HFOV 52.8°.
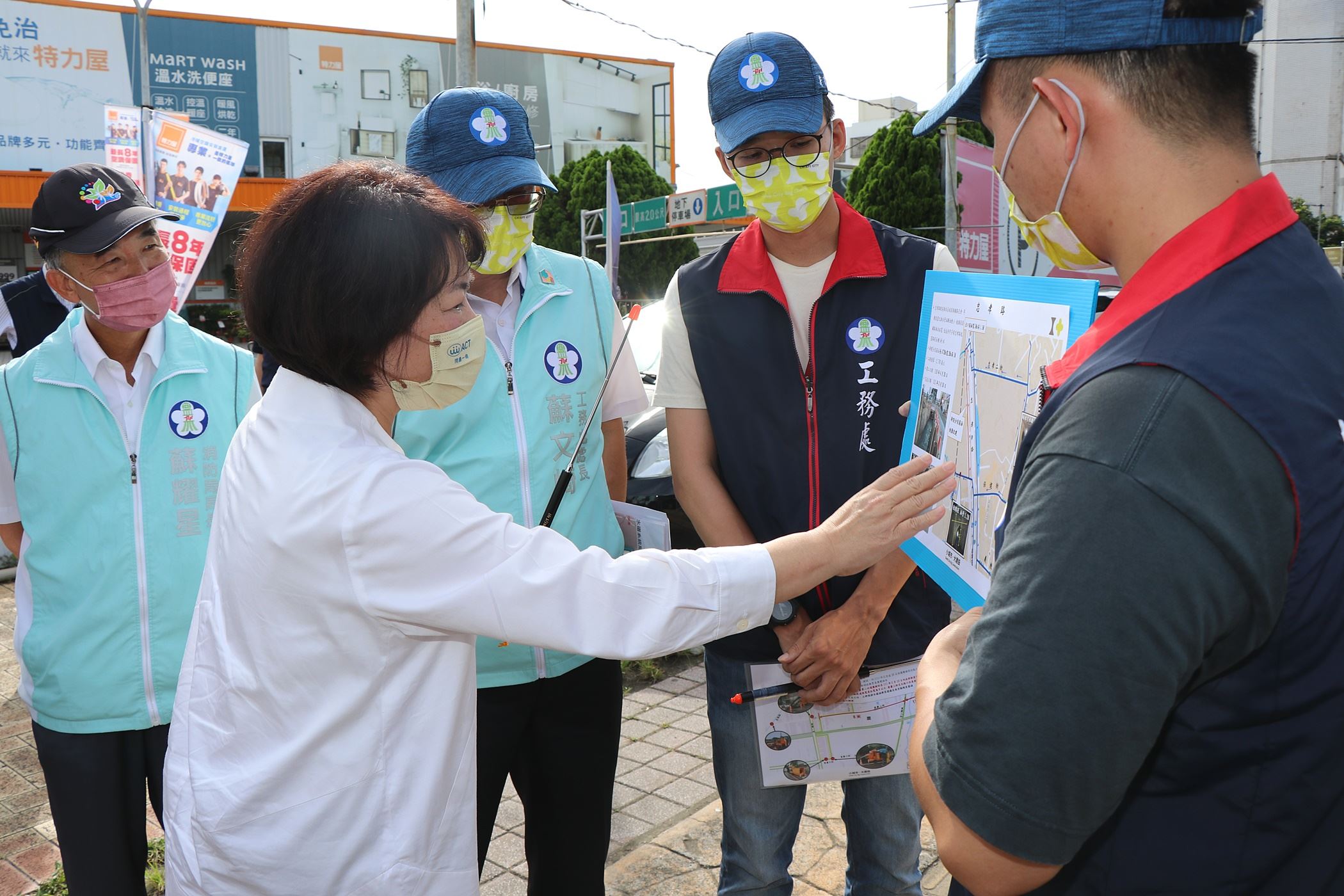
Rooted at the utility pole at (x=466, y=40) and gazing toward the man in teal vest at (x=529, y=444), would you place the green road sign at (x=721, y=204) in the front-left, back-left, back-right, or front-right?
back-left

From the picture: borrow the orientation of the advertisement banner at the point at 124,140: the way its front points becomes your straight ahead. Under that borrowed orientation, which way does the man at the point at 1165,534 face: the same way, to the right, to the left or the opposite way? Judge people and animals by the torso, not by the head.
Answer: the opposite way

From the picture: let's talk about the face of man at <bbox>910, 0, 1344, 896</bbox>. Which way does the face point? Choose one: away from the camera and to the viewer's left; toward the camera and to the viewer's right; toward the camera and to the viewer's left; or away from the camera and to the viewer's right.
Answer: away from the camera and to the viewer's left

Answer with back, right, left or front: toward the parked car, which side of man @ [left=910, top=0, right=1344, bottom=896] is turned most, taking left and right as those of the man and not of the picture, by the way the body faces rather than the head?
front

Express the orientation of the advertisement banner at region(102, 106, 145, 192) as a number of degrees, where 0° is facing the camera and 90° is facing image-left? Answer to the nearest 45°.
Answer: approximately 0°

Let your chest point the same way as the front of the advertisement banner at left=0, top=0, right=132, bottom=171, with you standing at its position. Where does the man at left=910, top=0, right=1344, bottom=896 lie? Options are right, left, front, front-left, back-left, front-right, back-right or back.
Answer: front

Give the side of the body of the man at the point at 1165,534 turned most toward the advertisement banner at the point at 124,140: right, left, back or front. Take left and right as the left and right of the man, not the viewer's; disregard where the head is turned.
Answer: front

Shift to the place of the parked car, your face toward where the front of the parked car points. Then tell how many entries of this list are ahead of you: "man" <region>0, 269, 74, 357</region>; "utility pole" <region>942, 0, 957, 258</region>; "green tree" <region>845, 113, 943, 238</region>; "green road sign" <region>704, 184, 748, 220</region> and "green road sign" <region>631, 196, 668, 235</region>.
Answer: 1

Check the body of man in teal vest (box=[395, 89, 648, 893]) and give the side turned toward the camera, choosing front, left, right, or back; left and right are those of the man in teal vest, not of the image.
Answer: front

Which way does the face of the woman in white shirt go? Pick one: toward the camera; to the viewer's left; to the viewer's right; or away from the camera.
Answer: to the viewer's right

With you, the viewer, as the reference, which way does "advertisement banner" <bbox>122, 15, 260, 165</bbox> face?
facing the viewer
